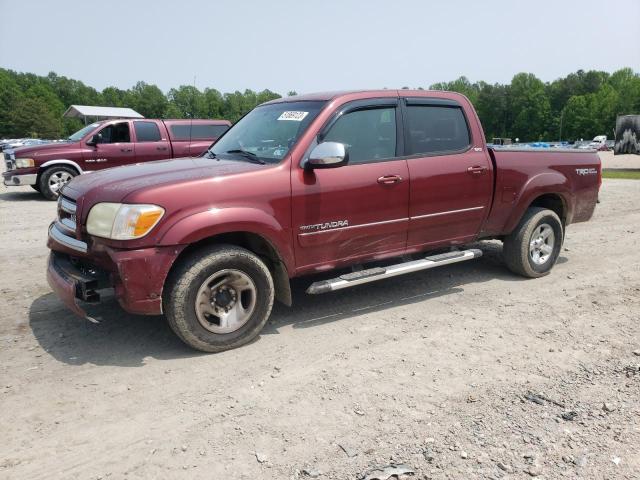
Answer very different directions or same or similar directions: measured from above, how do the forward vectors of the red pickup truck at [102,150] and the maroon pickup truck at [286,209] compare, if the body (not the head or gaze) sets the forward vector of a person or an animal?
same or similar directions

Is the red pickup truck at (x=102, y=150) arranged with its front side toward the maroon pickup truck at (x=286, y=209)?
no

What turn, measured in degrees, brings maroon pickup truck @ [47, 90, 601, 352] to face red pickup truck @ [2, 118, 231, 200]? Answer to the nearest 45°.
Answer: approximately 90° to its right

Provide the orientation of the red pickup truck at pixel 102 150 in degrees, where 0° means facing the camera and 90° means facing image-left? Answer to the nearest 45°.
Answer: approximately 45°

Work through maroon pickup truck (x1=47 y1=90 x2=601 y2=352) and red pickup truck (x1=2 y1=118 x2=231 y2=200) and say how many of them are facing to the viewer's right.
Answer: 0

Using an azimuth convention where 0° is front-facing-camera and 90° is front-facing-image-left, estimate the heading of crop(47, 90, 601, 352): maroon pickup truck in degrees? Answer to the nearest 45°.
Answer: approximately 45°
